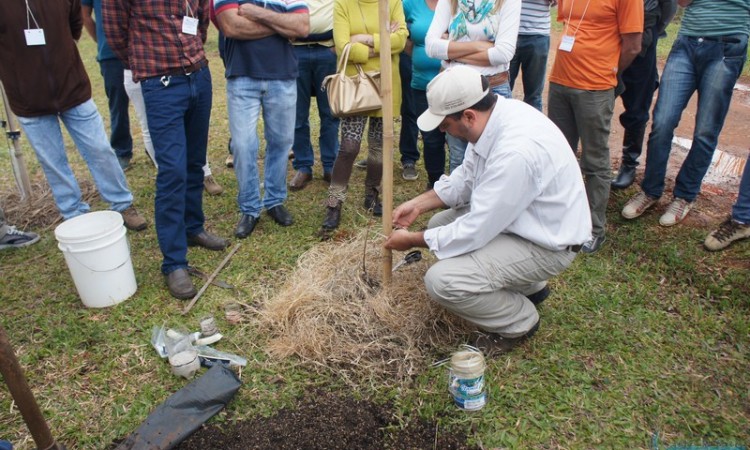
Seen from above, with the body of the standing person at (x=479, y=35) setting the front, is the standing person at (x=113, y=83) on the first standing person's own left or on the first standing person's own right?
on the first standing person's own right

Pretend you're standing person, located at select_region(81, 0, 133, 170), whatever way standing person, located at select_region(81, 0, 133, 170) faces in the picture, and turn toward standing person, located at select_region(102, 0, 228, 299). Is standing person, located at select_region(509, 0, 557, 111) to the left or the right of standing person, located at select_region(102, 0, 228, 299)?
left

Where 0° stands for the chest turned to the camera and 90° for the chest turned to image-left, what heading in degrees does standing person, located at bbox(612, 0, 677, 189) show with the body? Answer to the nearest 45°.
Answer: approximately 45°

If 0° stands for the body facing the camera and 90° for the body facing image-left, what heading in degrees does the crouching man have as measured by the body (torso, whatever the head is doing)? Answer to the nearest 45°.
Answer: approximately 90°

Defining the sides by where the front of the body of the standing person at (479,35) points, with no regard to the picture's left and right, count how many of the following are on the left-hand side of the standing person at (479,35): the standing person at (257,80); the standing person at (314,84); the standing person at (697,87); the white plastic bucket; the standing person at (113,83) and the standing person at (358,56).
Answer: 1

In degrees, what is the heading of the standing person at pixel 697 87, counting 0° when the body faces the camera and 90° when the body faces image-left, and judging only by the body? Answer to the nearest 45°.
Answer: approximately 45°

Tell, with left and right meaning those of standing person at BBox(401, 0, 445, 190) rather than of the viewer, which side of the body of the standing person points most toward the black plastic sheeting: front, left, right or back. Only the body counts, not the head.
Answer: front

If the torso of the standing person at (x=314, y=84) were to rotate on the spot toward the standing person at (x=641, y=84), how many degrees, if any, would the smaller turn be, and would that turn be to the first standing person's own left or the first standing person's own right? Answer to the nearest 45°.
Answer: approximately 90° to the first standing person's own left

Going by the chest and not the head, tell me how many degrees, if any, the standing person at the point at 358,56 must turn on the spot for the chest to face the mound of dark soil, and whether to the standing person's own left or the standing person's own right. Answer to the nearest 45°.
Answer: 0° — they already face it

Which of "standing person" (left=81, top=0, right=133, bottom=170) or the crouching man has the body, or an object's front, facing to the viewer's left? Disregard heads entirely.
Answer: the crouching man

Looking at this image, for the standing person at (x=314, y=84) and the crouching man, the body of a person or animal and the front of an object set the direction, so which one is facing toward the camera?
the standing person

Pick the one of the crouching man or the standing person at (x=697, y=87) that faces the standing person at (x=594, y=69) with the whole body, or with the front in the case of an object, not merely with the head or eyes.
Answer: the standing person at (x=697, y=87)

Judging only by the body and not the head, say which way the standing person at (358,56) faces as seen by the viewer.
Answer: toward the camera

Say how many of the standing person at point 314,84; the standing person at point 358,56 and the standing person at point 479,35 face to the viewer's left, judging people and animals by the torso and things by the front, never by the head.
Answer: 0

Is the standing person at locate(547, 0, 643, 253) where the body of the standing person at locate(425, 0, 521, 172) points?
no

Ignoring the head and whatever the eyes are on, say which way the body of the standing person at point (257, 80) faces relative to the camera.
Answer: toward the camera

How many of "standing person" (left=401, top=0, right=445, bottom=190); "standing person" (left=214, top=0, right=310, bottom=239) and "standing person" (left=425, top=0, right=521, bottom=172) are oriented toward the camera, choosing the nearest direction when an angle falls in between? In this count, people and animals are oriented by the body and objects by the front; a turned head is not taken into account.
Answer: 3

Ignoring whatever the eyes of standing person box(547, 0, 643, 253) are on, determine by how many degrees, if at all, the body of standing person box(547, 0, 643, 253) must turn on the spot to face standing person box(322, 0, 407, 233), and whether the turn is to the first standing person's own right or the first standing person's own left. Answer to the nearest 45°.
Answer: approximately 45° to the first standing person's own right
